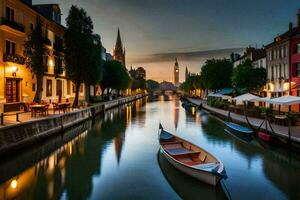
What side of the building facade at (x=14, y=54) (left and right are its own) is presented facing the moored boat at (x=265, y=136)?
front

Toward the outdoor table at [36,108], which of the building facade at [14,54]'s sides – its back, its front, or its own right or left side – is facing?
front

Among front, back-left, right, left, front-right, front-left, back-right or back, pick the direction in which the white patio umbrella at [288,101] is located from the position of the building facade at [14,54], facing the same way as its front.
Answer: front

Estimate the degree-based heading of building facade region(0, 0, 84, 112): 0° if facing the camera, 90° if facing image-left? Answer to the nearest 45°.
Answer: approximately 315°

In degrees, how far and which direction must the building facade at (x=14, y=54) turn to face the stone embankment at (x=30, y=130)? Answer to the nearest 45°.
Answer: approximately 45° to its right

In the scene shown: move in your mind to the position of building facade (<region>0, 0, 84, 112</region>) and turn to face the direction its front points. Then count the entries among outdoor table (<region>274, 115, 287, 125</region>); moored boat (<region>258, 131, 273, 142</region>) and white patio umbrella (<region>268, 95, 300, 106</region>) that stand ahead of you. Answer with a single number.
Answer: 3
